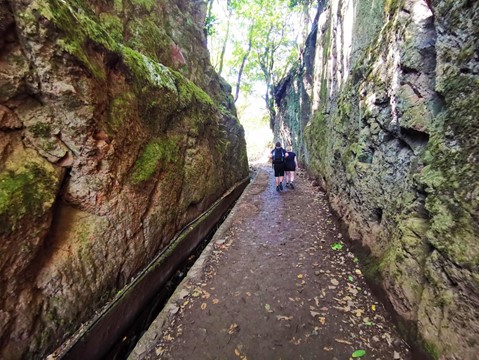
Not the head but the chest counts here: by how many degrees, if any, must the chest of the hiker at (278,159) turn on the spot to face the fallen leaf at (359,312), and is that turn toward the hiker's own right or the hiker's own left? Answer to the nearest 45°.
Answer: approximately 180°

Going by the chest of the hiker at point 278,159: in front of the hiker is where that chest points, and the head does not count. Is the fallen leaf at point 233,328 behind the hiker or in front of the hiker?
behind

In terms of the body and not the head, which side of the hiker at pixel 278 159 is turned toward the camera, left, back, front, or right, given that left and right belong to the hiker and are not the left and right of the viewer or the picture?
back

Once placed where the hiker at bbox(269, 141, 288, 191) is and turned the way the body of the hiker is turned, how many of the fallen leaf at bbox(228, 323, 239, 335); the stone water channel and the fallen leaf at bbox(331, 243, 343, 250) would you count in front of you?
0

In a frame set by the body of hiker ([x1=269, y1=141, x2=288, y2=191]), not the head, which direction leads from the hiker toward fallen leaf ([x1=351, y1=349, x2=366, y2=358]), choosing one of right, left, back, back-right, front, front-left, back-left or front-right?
back

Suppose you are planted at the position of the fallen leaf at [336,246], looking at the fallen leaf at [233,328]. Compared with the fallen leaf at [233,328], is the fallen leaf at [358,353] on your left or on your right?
left

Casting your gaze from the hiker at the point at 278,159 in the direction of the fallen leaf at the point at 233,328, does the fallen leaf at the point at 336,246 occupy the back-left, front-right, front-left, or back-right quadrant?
front-left

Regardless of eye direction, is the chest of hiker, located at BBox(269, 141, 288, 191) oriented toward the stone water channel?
no

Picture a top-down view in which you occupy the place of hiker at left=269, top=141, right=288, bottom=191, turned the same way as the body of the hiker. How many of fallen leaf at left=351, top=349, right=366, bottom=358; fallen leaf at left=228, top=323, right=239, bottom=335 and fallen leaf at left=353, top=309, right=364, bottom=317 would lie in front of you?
0

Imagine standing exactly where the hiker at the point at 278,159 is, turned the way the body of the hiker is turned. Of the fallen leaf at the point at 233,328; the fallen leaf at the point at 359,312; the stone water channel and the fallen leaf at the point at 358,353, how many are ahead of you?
0

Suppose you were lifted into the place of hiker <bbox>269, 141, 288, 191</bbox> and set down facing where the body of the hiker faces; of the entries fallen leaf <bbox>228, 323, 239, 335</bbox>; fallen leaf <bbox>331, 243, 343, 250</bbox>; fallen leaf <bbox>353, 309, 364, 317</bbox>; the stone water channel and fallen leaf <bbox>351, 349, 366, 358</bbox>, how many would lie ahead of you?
0

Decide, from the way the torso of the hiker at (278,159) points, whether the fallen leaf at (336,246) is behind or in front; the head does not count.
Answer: behind
